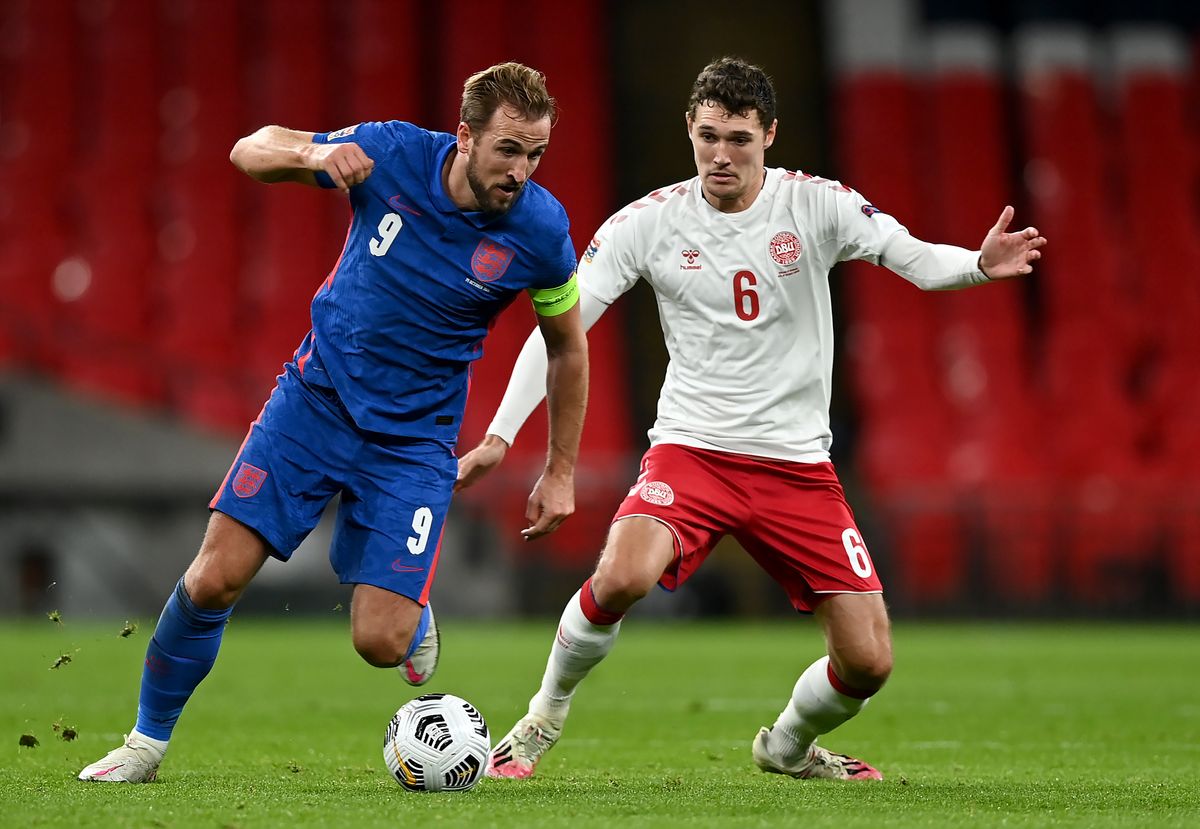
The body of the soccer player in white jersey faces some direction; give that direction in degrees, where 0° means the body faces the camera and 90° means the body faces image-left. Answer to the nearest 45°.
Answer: approximately 0°

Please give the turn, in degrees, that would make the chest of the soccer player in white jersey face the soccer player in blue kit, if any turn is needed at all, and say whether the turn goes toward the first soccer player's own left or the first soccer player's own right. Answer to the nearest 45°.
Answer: approximately 45° to the first soccer player's own right

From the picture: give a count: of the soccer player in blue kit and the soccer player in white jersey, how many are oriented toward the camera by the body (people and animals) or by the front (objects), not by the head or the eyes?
2

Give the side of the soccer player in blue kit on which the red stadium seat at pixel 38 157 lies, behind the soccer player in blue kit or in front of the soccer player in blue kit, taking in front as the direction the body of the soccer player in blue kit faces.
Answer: behind
